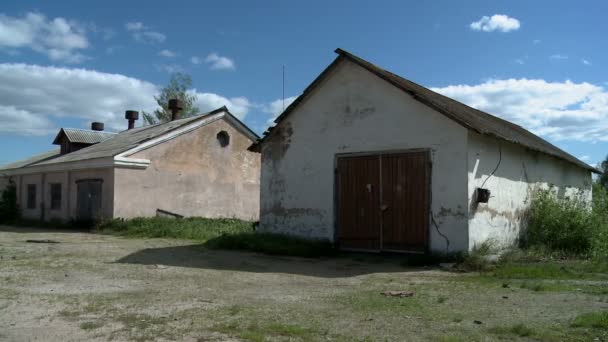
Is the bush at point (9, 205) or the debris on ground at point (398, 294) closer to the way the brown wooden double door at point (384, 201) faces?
the debris on ground

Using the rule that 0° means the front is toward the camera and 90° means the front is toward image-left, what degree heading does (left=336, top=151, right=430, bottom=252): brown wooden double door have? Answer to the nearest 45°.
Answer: approximately 0°

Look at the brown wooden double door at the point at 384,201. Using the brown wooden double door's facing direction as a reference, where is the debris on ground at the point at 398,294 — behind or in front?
in front

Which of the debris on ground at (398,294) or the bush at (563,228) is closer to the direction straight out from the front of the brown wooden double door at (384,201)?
the debris on ground

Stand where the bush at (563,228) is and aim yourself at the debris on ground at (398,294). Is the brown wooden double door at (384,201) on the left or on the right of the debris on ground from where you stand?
right

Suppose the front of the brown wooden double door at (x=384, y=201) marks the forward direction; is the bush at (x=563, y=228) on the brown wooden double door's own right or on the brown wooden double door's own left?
on the brown wooden double door's own left

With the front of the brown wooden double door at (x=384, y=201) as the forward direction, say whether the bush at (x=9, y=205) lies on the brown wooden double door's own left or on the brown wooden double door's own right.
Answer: on the brown wooden double door's own right

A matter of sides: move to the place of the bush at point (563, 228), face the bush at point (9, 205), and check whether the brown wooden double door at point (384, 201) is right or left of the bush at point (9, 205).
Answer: left
